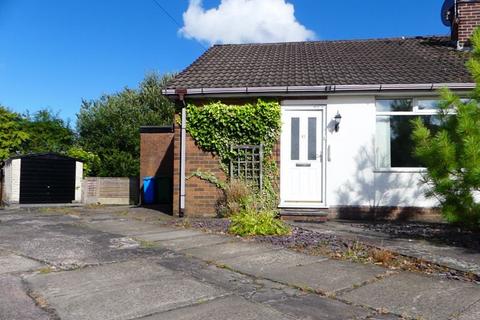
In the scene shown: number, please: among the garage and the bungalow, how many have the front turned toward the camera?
2

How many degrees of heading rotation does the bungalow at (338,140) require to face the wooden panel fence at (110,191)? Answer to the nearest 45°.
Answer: approximately 135° to its right

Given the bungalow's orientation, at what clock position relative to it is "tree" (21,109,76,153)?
The tree is roughly at 4 o'clock from the bungalow.

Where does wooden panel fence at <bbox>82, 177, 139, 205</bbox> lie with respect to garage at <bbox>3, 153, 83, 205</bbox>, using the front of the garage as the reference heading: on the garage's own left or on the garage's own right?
on the garage's own left

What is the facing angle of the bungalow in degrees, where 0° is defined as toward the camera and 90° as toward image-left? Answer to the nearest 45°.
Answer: approximately 0°

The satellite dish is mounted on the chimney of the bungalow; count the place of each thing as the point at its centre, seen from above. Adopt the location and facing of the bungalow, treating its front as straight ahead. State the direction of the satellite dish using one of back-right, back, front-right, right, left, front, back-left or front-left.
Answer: back-left
